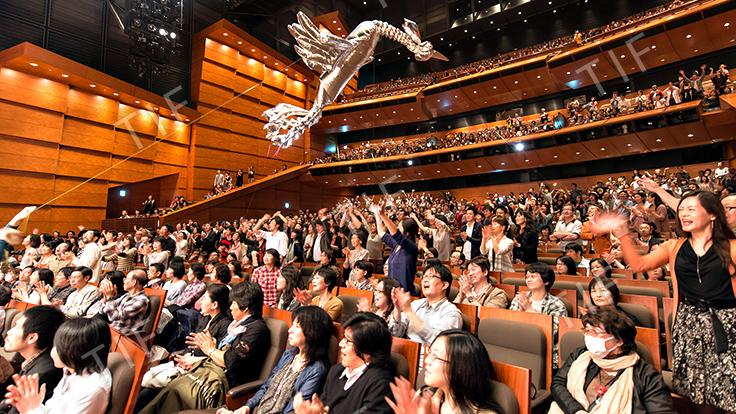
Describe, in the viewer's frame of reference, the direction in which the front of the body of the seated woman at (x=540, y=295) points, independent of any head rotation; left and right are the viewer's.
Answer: facing the viewer and to the left of the viewer

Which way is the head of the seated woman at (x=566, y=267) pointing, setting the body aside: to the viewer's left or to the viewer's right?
to the viewer's left

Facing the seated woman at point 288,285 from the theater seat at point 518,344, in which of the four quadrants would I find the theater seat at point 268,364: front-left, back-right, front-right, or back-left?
front-left

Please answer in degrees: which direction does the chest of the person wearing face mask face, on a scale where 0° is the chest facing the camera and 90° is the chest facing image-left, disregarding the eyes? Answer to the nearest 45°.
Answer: approximately 45°

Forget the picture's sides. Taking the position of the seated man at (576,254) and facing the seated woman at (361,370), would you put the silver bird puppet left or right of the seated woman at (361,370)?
right

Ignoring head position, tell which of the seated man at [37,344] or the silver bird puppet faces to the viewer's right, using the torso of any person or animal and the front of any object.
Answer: the silver bird puppet
